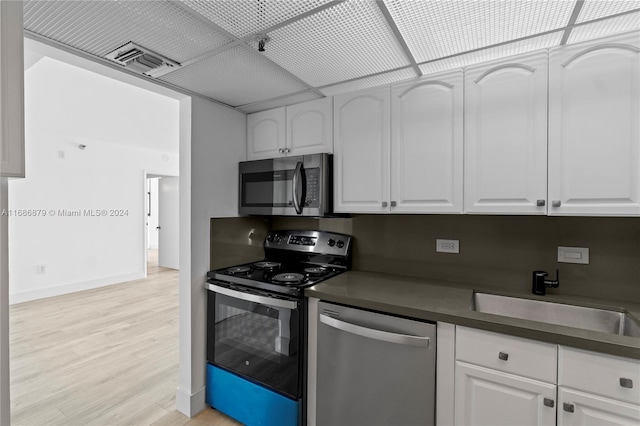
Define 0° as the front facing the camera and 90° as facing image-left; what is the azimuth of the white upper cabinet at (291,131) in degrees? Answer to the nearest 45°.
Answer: approximately 45°

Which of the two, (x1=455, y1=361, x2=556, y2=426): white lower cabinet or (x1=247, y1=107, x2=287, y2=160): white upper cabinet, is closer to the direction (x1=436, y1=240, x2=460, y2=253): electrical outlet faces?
the white lower cabinet

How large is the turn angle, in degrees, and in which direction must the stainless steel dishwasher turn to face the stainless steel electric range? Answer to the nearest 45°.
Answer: approximately 45° to its right

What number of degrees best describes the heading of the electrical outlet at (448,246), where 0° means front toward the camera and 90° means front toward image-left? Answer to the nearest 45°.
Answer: approximately 0°

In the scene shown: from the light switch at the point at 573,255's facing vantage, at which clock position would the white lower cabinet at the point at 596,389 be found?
The white lower cabinet is roughly at 12 o'clock from the light switch.

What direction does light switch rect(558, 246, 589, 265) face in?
toward the camera

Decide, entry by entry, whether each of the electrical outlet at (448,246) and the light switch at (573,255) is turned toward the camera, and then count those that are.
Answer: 2

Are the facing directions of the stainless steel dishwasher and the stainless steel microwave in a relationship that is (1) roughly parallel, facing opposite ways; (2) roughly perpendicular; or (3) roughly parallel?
roughly parallel

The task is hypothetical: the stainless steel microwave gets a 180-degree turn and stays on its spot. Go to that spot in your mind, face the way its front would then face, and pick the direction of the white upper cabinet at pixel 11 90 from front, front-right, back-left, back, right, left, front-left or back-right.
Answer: back

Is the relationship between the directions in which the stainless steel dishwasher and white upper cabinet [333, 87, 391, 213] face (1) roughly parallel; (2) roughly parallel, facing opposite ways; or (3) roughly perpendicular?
roughly parallel

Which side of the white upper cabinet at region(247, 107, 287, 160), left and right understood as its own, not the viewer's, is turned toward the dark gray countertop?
left

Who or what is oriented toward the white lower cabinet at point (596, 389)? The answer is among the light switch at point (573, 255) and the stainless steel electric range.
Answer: the light switch

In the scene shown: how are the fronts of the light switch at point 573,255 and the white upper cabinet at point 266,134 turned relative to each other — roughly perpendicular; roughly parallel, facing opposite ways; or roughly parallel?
roughly parallel
